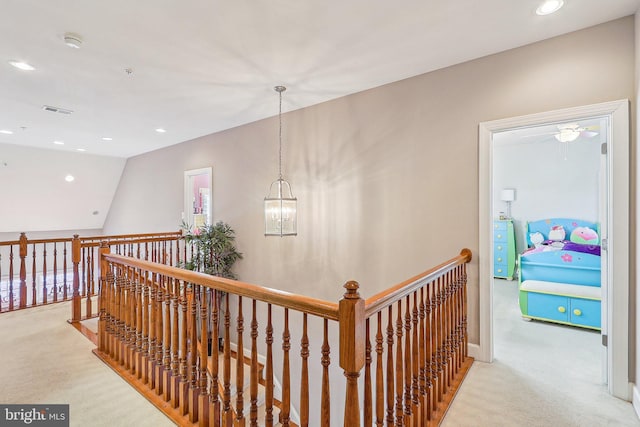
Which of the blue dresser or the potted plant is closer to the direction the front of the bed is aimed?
the potted plant

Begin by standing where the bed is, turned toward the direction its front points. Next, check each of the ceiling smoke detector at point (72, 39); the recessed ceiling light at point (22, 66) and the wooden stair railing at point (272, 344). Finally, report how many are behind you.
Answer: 0

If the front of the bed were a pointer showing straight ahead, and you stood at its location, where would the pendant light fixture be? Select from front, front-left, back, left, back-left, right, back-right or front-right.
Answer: front-right

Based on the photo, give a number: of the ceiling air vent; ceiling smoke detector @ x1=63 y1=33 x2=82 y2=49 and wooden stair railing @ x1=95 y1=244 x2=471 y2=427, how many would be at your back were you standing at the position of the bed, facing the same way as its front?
0

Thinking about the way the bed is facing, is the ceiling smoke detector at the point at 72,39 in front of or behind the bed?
in front

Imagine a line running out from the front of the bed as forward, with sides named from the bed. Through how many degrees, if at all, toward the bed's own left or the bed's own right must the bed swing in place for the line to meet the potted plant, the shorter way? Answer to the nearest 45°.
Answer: approximately 45° to the bed's own right

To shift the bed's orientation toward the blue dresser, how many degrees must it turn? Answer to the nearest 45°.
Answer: approximately 180°

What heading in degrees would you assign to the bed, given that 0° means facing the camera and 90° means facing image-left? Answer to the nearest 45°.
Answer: approximately 0°
